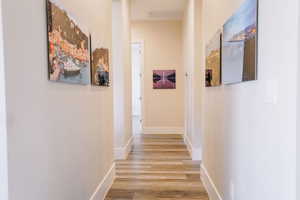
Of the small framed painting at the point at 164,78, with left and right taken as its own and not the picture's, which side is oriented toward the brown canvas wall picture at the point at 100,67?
front

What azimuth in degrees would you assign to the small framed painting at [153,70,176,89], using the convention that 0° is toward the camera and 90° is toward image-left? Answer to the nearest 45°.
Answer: approximately 0°
